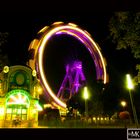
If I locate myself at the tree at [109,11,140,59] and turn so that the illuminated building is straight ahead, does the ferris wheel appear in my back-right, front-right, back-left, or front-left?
front-right

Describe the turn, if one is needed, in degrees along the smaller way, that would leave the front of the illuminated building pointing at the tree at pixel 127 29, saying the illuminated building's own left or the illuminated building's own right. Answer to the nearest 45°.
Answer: approximately 45° to the illuminated building's own left

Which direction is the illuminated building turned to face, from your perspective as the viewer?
facing the viewer
